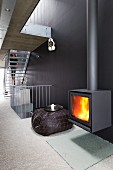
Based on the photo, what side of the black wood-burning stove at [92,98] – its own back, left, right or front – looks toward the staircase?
right

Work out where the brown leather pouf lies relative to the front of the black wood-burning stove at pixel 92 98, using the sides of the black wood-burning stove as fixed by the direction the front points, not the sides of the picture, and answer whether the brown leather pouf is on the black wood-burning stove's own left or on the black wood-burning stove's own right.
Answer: on the black wood-burning stove's own right

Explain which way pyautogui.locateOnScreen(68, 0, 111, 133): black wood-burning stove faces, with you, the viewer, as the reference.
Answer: facing the viewer and to the left of the viewer
